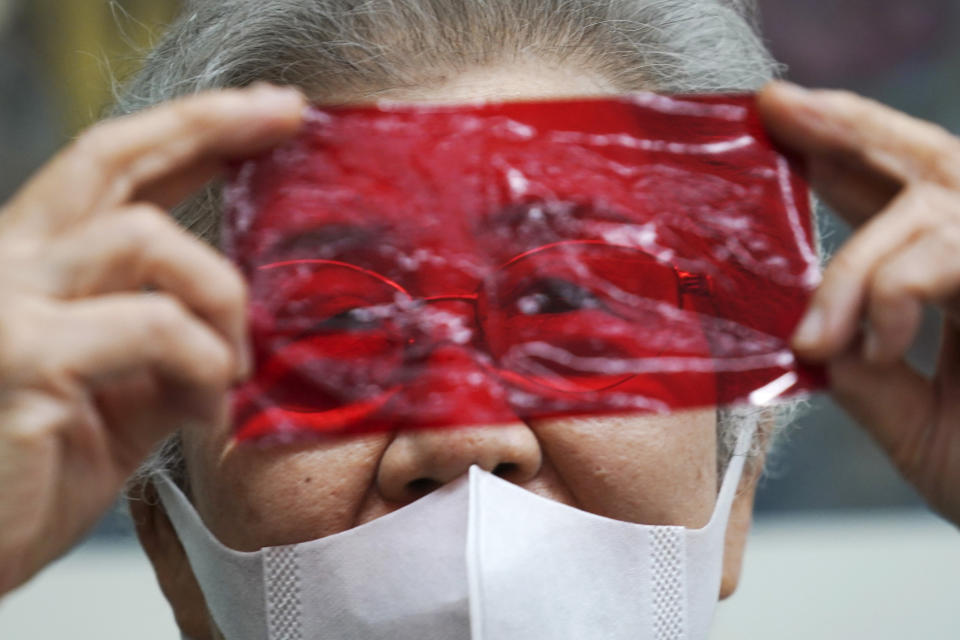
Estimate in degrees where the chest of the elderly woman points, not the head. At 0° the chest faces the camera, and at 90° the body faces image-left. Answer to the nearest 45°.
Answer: approximately 0°
